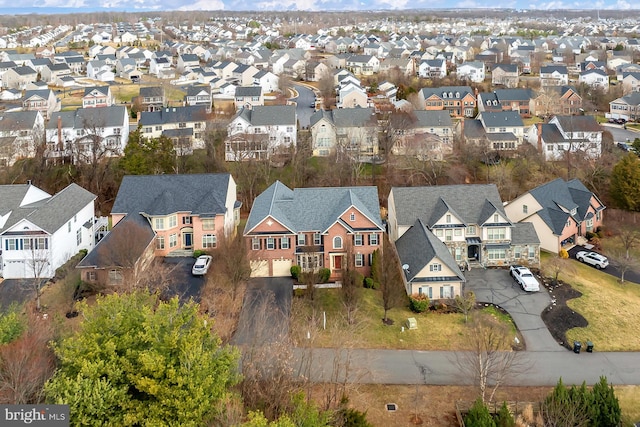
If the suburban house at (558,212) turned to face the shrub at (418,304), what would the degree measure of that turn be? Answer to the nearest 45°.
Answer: approximately 45° to its right

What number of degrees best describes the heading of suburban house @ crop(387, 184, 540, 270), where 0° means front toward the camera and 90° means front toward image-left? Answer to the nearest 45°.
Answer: approximately 0°

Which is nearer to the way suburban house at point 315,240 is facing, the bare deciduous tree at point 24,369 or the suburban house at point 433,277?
the bare deciduous tree

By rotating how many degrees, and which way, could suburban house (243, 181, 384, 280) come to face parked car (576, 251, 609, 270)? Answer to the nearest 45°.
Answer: approximately 90° to its left

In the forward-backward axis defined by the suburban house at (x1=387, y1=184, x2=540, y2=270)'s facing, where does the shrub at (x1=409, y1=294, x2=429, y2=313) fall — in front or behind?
in front

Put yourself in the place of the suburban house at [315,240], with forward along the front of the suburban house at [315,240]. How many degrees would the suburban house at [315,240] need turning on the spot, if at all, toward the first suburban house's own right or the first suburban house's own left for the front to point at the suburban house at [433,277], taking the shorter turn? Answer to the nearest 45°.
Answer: approximately 45° to the first suburban house's own left

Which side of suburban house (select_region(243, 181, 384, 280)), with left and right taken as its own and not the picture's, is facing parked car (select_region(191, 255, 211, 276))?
right
